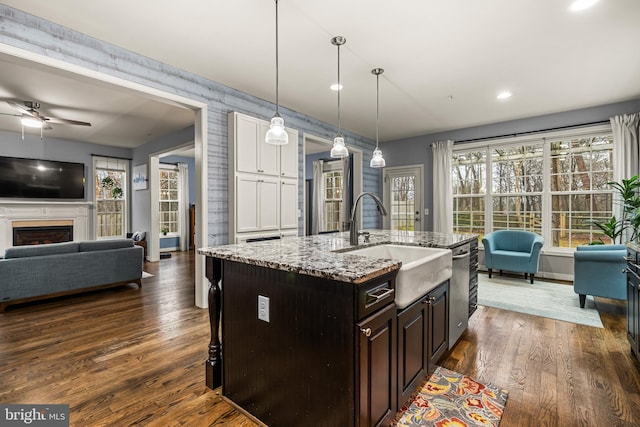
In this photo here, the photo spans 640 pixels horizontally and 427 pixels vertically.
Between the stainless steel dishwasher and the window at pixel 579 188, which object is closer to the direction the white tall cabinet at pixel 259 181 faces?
the stainless steel dishwasher

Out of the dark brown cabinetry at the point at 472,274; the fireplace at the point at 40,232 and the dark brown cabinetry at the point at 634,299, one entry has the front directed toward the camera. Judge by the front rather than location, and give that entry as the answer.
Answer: the fireplace

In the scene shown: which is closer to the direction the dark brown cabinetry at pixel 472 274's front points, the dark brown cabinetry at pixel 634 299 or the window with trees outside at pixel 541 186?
the dark brown cabinetry

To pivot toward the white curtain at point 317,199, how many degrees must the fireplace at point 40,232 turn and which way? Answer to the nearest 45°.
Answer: approximately 45° to its left

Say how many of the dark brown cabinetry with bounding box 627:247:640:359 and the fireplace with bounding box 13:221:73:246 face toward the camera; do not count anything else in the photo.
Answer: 1

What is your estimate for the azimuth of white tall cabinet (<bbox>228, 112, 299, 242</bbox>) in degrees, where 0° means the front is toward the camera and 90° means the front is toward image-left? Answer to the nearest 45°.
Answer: approximately 315°

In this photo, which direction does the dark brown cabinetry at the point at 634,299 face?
to the viewer's left

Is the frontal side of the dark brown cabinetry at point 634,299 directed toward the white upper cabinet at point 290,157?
yes

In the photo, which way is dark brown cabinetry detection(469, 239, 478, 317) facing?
to the viewer's right

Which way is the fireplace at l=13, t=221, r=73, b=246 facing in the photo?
toward the camera

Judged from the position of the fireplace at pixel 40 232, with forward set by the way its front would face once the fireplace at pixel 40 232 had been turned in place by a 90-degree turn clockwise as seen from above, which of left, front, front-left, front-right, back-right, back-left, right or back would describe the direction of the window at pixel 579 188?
back-left

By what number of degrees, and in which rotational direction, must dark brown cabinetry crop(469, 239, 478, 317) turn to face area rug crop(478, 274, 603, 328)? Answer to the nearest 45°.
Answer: approximately 45° to its left

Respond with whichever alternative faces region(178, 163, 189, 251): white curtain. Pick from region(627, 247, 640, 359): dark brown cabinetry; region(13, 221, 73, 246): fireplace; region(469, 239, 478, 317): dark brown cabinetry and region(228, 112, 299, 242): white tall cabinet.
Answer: region(627, 247, 640, 359): dark brown cabinetry

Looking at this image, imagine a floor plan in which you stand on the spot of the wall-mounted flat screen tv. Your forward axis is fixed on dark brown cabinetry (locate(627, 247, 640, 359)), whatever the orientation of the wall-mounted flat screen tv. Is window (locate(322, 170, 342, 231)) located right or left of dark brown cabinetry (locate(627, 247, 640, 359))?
left

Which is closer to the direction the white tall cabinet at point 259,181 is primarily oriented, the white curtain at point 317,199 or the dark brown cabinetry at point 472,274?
the dark brown cabinetry
